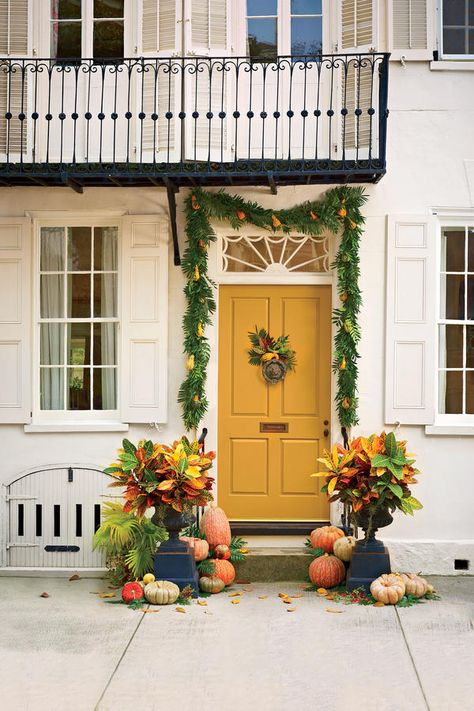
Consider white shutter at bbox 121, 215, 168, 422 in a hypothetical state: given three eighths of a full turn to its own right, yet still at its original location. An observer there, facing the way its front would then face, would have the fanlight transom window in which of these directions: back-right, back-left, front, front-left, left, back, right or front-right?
back-right

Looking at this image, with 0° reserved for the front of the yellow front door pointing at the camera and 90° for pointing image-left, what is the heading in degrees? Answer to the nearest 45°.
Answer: approximately 0°

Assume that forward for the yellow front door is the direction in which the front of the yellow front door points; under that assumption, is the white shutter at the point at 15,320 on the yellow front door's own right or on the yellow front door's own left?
on the yellow front door's own right

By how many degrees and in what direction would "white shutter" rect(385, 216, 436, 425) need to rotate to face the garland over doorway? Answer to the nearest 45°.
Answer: approximately 90° to its right

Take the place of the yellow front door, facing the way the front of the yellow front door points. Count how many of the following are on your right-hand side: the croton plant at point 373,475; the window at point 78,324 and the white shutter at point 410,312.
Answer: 1

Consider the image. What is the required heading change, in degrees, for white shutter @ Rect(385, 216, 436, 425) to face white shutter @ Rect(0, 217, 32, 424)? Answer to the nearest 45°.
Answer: approximately 90° to its right
